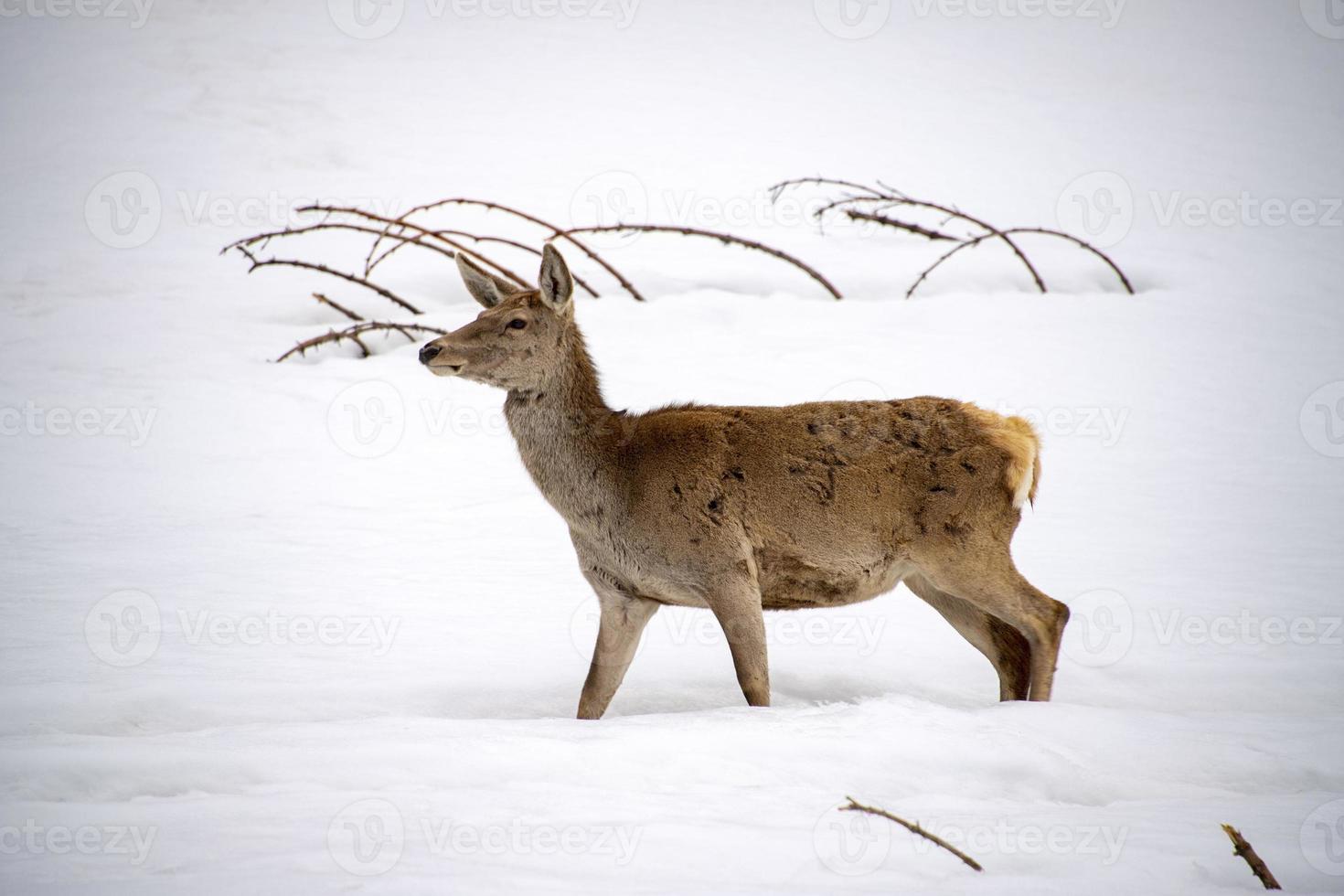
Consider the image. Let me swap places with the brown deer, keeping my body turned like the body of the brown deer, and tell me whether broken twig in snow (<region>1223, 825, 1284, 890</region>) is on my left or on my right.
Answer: on my left

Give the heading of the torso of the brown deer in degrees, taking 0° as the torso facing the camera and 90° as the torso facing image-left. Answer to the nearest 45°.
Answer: approximately 90°

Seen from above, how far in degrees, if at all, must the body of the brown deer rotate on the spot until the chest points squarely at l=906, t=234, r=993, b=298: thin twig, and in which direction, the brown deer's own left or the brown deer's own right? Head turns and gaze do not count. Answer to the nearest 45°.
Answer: approximately 90° to the brown deer's own right

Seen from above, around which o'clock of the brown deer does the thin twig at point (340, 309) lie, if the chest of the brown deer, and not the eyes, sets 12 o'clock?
The thin twig is roughly at 2 o'clock from the brown deer.

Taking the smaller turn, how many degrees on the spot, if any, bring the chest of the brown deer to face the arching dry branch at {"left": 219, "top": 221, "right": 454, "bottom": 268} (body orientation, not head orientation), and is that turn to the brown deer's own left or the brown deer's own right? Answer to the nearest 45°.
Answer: approximately 45° to the brown deer's own right

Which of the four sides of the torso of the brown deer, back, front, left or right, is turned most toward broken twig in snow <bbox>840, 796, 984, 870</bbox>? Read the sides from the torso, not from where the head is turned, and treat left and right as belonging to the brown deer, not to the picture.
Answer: left

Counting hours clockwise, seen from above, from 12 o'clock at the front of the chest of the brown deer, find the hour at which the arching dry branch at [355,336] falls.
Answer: The arching dry branch is roughly at 2 o'clock from the brown deer.

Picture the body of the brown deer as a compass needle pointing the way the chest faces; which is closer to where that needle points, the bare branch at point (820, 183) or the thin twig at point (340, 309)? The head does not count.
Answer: the thin twig

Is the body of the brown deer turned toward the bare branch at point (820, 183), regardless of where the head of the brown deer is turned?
no

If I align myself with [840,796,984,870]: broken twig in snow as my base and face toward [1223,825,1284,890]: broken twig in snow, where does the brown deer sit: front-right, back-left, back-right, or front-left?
back-left
